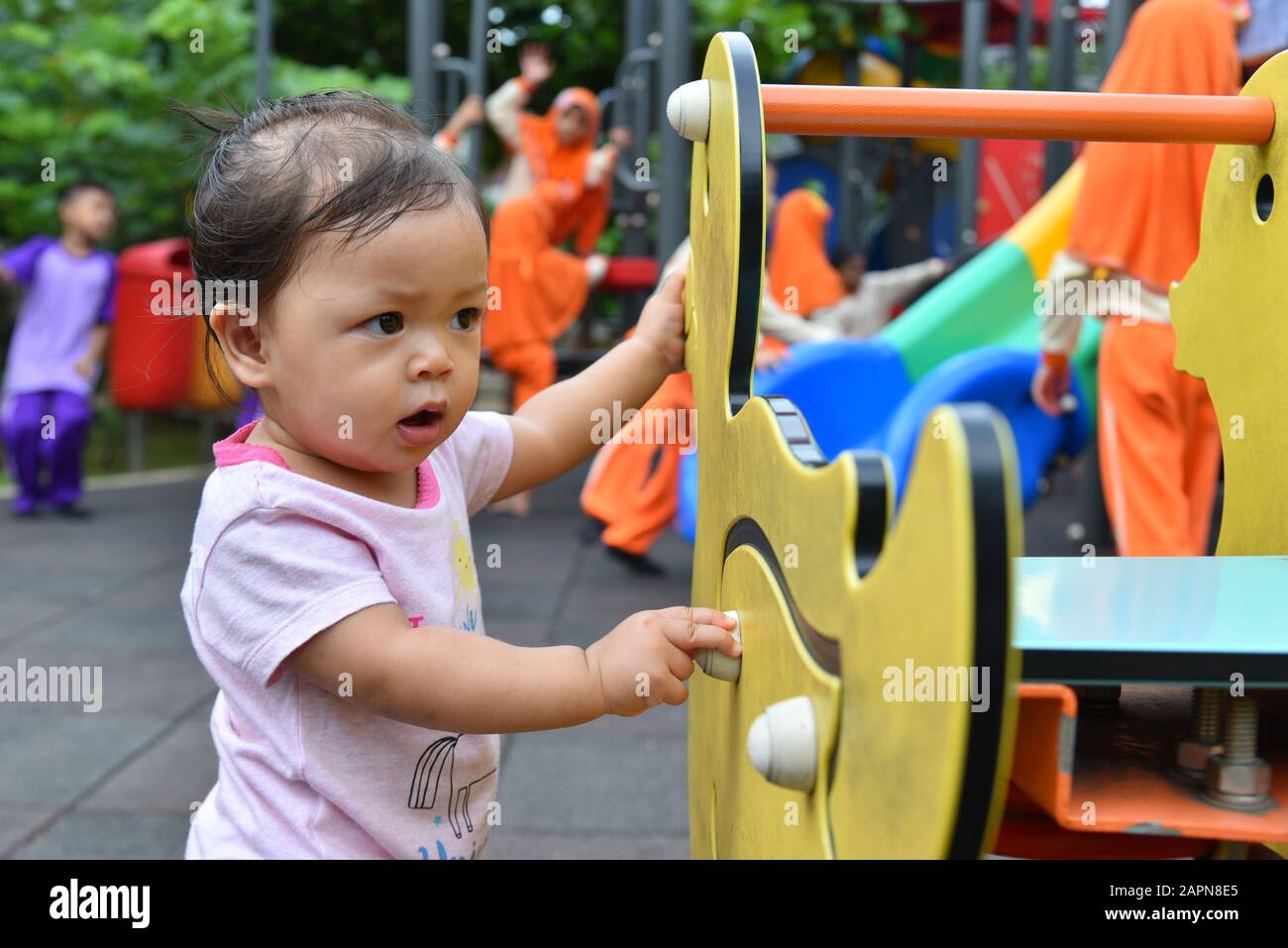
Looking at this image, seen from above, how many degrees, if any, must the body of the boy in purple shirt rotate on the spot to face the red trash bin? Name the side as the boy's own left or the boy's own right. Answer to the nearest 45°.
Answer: approximately 135° to the boy's own left

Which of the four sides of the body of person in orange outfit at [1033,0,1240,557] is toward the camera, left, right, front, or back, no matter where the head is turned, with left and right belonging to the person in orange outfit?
back

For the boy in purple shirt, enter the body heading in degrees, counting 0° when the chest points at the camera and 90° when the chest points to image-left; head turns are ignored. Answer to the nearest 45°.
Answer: approximately 315°

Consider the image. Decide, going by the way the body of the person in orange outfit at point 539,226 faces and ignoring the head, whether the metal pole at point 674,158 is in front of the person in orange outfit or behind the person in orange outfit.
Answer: in front
